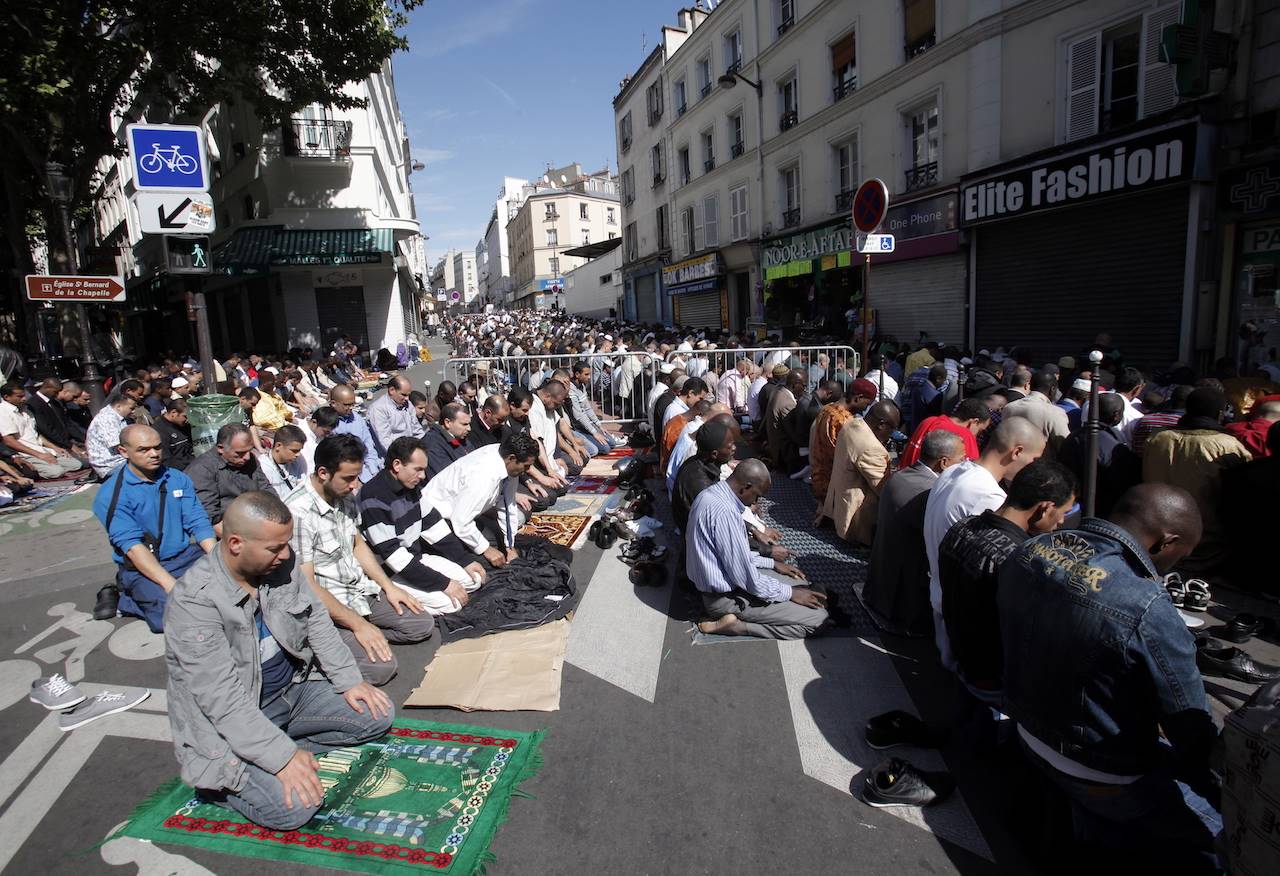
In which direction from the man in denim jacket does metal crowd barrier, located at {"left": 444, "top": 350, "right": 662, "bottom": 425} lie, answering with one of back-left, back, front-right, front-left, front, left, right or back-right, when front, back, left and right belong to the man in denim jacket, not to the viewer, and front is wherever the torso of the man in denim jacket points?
left

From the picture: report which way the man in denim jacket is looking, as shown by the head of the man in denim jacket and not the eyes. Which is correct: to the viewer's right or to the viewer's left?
to the viewer's right

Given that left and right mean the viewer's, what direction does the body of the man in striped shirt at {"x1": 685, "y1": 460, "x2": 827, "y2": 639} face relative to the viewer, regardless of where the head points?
facing to the right of the viewer

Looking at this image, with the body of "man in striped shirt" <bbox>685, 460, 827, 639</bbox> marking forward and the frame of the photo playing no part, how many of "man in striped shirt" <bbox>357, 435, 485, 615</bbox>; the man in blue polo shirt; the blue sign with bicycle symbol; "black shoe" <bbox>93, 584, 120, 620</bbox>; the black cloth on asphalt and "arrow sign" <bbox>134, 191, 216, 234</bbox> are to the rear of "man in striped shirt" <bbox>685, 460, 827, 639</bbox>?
6

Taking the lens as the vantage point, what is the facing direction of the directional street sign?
facing the viewer

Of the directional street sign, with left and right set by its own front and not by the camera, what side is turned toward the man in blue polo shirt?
front

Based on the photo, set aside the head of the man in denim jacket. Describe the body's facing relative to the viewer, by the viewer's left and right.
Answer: facing away from the viewer and to the right of the viewer

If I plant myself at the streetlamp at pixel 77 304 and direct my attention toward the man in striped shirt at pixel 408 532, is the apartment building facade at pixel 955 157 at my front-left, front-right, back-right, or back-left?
front-left

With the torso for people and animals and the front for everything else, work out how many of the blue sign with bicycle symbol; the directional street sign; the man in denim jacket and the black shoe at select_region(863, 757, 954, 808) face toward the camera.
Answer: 2

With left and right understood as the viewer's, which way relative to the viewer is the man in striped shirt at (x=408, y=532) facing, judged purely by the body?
facing the viewer and to the right of the viewer

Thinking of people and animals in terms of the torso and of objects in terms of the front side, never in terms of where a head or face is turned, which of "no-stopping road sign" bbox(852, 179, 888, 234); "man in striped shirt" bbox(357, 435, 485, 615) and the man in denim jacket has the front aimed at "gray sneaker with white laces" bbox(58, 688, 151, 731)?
the no-stopping road sign

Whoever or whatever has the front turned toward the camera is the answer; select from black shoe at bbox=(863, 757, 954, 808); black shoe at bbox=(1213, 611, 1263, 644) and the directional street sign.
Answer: the directional street sign
